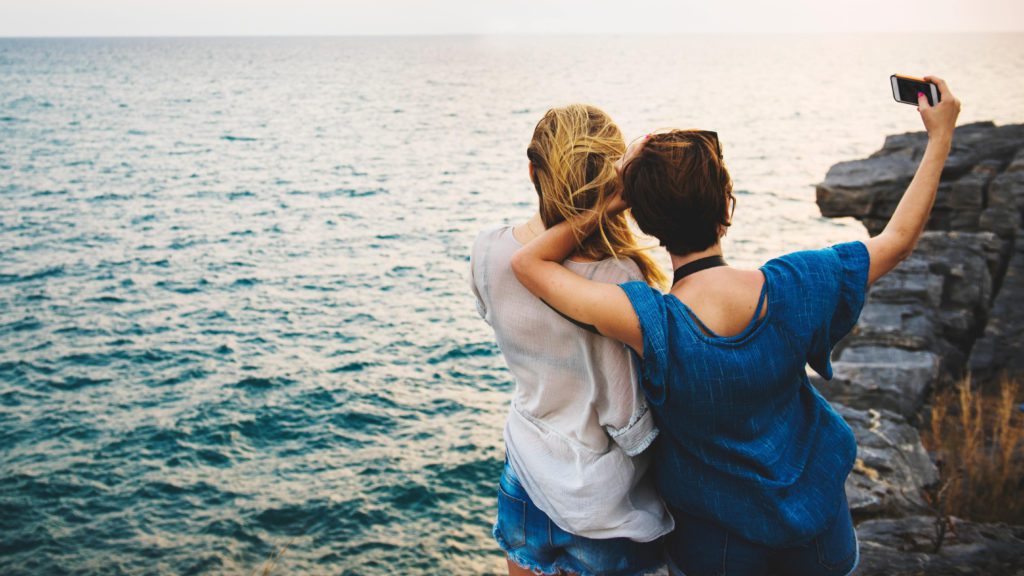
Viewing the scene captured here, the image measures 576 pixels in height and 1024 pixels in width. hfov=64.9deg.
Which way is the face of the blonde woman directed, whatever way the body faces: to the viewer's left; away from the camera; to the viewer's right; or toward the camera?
away from the camera

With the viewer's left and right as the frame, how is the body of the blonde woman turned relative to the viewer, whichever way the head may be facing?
facing away from the viewer

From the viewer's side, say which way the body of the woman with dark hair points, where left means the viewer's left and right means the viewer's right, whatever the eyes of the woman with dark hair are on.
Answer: facing away from the viewer

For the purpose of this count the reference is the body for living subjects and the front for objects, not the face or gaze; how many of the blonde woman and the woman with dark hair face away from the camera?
2
